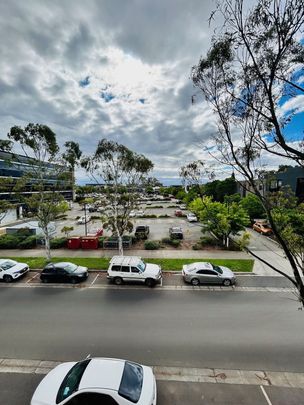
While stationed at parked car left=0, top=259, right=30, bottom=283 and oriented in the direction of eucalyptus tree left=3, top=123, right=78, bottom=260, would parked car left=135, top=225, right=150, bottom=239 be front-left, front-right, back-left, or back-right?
front-right

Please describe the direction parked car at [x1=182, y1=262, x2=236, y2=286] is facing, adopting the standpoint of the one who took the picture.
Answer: facing to the right of the viewer

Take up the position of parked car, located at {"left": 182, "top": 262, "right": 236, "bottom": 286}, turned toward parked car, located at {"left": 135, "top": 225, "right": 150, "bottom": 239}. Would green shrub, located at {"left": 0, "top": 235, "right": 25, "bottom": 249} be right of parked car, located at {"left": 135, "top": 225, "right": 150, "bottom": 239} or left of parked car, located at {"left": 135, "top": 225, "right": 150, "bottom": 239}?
left

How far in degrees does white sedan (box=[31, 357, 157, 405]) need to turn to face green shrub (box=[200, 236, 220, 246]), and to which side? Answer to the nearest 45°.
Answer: approximately 135° to its right

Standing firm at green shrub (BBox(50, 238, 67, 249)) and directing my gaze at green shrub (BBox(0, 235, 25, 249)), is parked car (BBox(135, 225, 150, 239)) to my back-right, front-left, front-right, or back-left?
back-right

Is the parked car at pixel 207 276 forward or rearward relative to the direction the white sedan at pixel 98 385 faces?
rearward

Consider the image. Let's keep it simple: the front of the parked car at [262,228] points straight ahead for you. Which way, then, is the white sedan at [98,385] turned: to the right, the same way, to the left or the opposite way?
to the right

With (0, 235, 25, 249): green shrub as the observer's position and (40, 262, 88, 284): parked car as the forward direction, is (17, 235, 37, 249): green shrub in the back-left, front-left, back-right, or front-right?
front-left

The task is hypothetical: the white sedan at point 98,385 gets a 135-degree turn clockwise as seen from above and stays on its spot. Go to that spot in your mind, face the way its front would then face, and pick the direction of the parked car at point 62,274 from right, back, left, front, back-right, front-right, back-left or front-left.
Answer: front-left

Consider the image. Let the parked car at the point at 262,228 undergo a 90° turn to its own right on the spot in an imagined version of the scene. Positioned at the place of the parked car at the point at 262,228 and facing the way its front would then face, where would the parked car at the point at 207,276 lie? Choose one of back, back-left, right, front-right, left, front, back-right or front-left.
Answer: front-left

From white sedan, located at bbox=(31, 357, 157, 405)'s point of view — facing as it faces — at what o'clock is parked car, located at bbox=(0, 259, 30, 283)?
The parked car is roughly at 2 o'clock from the white sedan.

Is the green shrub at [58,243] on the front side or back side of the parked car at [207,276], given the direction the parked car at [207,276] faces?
on the back side

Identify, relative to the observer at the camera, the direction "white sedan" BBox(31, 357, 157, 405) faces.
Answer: facing to the left of the viewer

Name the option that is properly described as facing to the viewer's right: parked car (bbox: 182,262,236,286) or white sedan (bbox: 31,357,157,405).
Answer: the parked car

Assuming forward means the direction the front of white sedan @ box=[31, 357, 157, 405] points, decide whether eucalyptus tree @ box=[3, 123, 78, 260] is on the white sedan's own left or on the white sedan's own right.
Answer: on the white sedan's own right

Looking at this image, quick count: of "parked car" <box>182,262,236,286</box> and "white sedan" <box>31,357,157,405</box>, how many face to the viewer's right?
1
